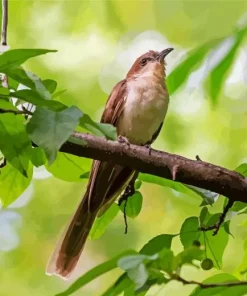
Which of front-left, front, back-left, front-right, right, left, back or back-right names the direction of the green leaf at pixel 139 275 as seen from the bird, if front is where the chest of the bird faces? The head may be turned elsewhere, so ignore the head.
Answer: front-right

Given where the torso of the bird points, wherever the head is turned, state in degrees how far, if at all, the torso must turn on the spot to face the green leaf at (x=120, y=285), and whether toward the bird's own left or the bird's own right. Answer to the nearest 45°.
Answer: approximately 45° to the bird's own right

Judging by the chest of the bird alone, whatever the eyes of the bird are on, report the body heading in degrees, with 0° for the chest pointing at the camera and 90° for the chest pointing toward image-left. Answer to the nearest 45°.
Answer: approximately 315°

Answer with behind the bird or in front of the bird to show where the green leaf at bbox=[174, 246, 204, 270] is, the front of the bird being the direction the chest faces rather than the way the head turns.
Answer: in front
